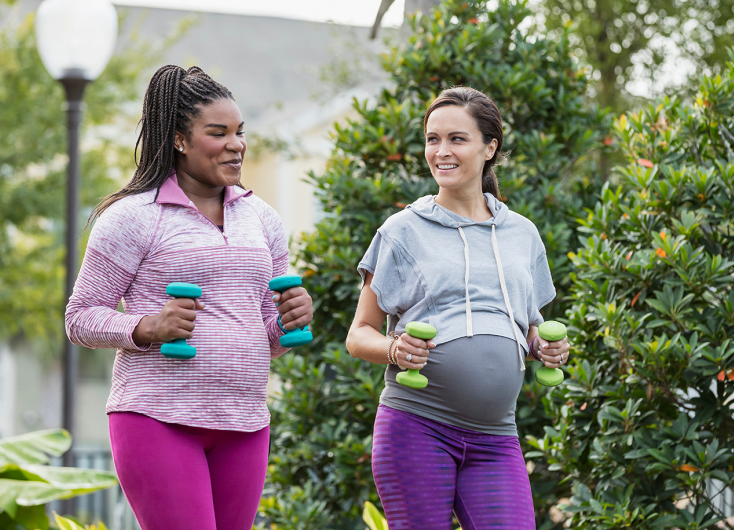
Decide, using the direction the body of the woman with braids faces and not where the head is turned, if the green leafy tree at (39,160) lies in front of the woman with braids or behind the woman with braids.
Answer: behind

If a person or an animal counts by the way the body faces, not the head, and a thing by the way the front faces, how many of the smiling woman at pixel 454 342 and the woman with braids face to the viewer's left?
0

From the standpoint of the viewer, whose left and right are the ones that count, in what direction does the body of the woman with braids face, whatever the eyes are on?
facing the viewer and to the right of the viewer

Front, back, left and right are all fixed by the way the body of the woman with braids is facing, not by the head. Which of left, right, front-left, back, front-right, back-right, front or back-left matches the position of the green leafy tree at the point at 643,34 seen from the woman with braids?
left

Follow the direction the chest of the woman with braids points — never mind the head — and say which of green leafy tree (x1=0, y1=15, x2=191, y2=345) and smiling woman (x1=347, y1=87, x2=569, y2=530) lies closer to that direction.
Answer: the smiling woman

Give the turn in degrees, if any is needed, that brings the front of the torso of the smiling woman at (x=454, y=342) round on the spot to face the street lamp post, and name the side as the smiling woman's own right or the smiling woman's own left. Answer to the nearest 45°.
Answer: approximately 180°

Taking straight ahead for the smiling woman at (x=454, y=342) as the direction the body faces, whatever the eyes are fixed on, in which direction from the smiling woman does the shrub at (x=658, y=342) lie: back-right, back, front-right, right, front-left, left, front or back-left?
left

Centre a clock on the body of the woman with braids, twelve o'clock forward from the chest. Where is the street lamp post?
The street lamp post is roughly at 7 o'clock from the woman with braids.

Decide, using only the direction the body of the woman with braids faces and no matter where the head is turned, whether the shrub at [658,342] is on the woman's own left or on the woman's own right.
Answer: on the woman's own left

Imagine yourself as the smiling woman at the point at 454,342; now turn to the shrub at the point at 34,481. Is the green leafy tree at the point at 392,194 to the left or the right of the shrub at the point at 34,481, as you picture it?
right

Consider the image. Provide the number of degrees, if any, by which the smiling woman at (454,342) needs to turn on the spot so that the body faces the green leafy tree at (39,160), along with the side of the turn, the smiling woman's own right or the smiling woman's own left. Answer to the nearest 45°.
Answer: approximately 180°
